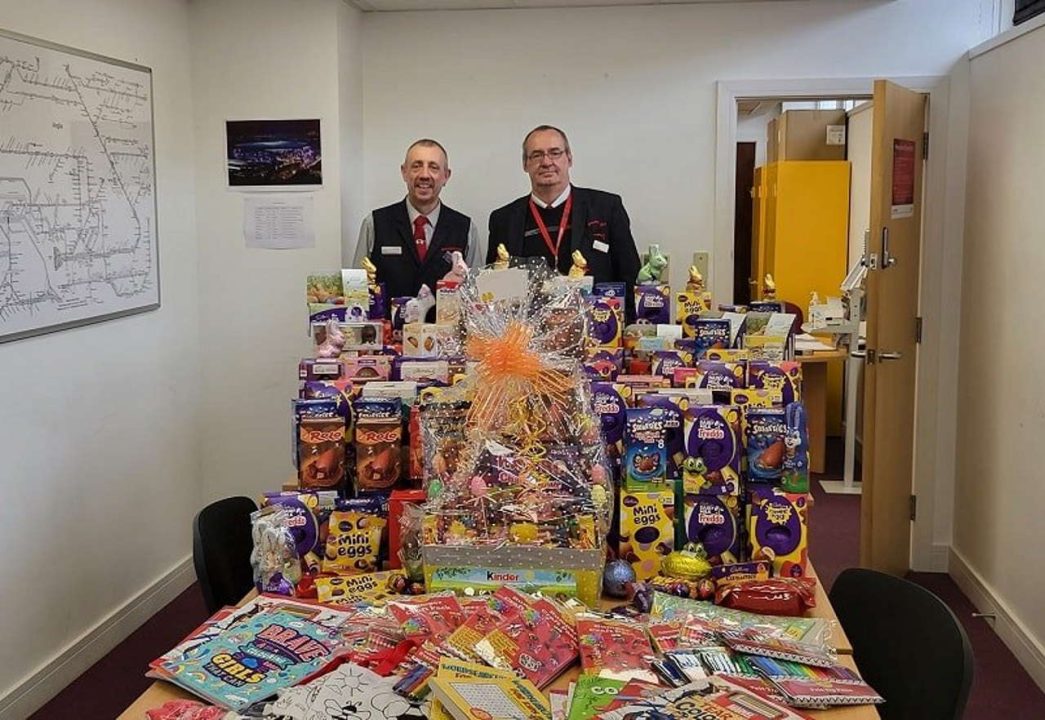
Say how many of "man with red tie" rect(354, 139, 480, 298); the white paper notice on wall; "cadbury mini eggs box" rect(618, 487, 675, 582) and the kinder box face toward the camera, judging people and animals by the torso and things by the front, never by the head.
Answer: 4

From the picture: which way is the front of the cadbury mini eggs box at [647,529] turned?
toward the camera

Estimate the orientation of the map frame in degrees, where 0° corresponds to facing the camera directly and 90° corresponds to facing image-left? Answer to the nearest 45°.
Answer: approximately 315°

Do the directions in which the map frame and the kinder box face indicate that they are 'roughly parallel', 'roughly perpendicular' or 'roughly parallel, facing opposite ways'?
roughly perpendicular

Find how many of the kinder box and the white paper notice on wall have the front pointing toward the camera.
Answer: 2

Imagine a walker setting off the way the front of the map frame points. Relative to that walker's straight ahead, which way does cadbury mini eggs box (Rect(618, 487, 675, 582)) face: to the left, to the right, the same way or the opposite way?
to the right

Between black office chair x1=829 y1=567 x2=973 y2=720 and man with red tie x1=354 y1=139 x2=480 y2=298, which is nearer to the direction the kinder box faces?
the black office chair

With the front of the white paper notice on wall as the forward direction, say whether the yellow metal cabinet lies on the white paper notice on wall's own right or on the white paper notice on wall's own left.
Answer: on the white paper notice on wall's own left

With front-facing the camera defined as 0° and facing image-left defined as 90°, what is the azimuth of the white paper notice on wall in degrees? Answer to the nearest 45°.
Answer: approximately 0°

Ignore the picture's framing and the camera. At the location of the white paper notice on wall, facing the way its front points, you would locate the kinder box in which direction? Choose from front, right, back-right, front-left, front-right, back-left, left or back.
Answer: front

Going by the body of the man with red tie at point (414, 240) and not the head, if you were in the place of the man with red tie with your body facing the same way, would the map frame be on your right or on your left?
on your right

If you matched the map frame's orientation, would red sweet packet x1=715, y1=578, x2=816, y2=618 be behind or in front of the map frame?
in front

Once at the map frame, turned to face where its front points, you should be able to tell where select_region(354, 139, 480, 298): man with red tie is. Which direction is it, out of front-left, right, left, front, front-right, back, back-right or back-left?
front-left

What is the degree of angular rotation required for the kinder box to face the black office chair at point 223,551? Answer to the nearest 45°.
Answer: approximately 135° to its right

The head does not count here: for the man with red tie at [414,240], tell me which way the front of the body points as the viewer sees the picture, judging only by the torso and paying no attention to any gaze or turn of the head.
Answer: toward the camera
